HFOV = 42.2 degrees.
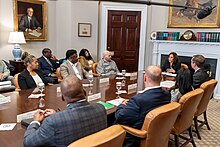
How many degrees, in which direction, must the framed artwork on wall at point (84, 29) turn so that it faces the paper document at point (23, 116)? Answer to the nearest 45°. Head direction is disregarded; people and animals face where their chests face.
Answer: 0° — it already faces it

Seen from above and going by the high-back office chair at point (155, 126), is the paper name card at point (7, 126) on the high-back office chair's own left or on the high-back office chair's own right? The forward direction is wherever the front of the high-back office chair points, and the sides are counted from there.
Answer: on the high-back office chair's own left

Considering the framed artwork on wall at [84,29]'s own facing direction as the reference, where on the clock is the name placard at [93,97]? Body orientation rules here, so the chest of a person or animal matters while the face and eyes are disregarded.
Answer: The name placard is roughly at 12 o'clock from the framed artwork on wall.

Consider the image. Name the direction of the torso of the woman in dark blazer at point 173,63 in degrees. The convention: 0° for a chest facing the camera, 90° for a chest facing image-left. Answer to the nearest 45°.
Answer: approximately 45°

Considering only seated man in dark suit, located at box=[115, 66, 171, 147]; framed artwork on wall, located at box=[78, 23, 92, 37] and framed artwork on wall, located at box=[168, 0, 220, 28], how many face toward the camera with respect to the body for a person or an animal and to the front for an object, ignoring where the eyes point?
2

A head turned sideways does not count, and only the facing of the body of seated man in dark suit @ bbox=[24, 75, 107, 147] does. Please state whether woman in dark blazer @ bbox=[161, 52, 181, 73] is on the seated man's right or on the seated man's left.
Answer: on the seated man's right

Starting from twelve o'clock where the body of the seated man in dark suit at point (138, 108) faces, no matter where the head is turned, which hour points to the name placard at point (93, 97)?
The name placard is roughly at 12 o'clock from the seated man in dark suit.

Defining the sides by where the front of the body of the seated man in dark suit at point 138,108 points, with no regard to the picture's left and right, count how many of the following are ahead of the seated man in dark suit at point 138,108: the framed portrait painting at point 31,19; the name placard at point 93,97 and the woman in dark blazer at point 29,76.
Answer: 3
